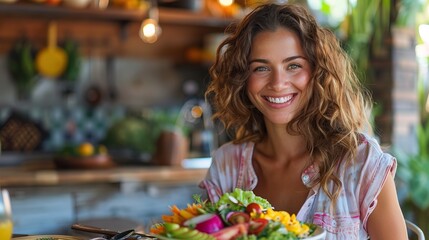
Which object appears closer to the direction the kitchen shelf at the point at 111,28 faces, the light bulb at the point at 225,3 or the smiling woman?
the smiling woman

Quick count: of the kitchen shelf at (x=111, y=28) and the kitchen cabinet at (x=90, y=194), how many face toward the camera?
2

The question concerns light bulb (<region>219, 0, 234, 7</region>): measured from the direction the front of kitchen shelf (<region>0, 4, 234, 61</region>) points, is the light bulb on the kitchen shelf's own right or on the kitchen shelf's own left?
on the kitchen shelf's own left

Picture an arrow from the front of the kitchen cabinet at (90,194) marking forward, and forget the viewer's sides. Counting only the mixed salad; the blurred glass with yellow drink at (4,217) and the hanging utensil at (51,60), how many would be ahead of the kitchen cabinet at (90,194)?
2

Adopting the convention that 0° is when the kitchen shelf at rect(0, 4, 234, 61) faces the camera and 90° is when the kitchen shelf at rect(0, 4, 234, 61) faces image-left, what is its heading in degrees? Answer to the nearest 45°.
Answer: approximately 0°

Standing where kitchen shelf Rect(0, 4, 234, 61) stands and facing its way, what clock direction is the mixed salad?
The mixed salad is roughly at 12 o'clock from the kitchen shelf.

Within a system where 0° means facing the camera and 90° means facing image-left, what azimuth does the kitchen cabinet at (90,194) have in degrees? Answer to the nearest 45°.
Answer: approximately 0°

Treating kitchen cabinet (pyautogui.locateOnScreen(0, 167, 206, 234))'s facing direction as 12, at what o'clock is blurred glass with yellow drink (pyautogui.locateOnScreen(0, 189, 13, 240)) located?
The blurred glass with yellow drink is roughly at 12 o'clock from the kitchen cabinet.
